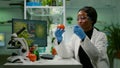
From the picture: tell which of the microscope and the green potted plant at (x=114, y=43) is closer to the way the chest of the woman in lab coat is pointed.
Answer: the microscope

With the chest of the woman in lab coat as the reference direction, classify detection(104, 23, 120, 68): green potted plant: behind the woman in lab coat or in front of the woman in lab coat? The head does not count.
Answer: behind

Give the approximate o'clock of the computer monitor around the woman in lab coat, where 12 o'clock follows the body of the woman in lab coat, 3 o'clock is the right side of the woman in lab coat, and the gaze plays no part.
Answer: The computer monitor is roughly at 1 o'clock from the woman in lab coat.

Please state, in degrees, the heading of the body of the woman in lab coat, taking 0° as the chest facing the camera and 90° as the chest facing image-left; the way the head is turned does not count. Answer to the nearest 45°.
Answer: approximately 45°
